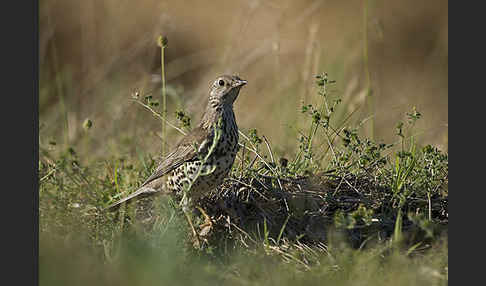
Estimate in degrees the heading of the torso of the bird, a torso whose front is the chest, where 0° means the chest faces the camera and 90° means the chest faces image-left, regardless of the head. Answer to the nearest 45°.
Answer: approximately 270°
